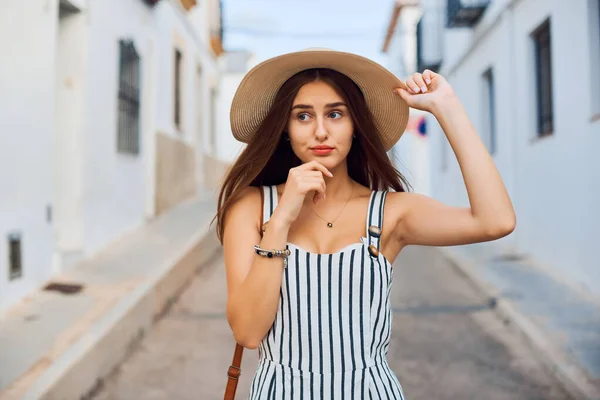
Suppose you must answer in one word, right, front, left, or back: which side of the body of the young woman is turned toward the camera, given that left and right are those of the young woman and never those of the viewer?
front

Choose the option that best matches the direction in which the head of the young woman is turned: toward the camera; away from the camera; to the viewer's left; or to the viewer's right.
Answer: toward the camera
